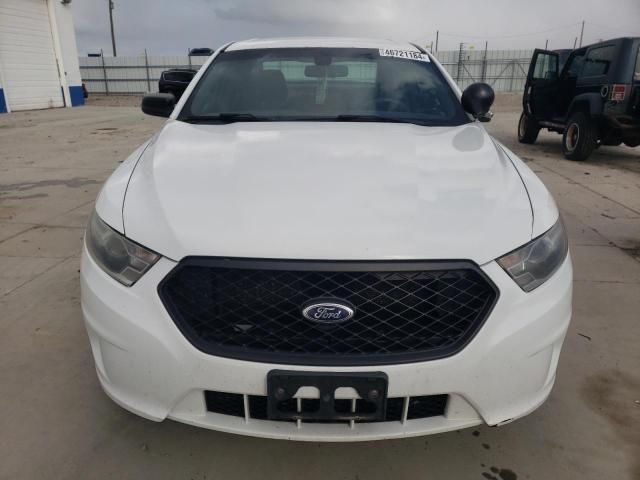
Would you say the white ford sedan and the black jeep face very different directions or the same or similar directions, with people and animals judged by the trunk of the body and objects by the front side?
very different directions

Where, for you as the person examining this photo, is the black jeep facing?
facing away from the viewer and to the left of the viewer

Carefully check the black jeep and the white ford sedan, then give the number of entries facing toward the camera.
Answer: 1

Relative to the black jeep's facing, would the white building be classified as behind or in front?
in front

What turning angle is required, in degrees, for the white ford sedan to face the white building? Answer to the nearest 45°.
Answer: approximately 135° to its right

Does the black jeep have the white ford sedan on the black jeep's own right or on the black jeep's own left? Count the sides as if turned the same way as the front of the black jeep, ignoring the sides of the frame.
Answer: on the black jeep's own left

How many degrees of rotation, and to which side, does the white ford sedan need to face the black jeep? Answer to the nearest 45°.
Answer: approximately 135° to its left
